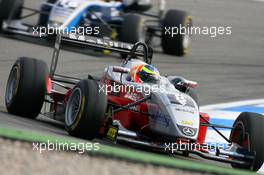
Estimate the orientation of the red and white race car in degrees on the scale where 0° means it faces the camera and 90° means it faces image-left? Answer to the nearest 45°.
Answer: approximately 315°

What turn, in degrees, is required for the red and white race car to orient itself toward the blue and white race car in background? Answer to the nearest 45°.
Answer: approximately 135° to its left
